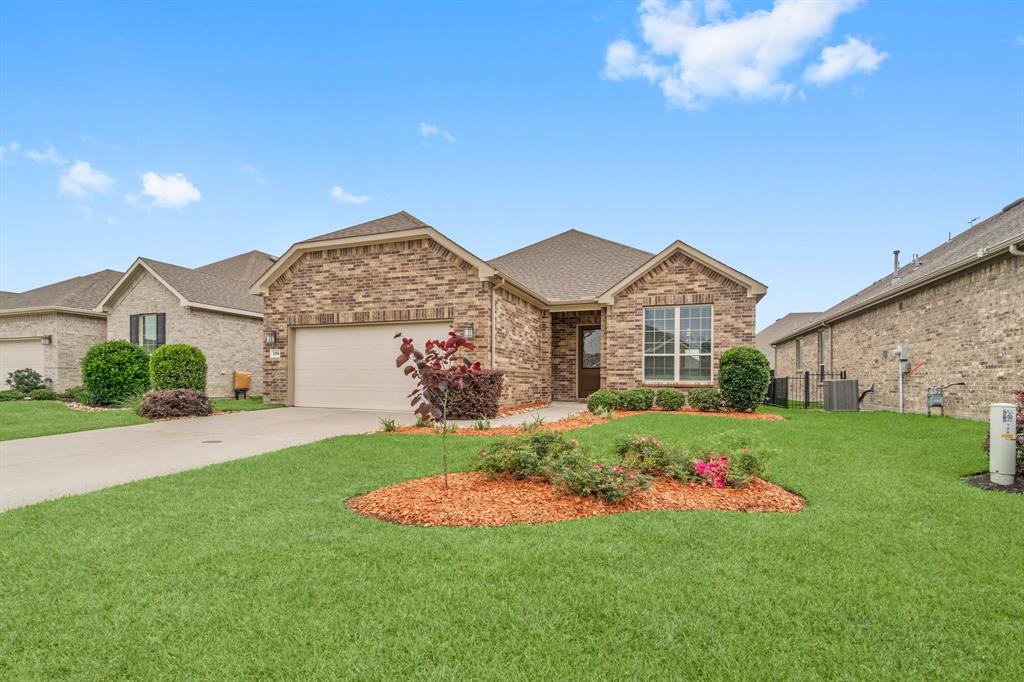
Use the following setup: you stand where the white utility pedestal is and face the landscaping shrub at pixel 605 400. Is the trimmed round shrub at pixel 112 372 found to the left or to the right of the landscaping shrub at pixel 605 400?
left

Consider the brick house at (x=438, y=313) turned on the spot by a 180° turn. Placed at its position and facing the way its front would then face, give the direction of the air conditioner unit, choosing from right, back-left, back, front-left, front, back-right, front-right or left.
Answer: right

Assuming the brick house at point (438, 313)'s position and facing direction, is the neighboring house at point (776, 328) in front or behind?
behind

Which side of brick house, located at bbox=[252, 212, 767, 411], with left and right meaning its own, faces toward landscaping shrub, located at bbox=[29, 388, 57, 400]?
right

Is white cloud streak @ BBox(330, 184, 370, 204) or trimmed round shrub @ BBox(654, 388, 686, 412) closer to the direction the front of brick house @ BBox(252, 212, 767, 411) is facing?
the trimmed round shrub

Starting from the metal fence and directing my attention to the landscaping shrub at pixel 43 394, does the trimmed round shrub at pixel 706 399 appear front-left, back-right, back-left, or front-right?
front-left

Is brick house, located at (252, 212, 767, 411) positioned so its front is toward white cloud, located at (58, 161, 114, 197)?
no

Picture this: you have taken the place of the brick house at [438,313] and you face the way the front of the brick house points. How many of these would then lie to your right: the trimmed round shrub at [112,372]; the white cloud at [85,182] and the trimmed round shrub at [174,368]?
3

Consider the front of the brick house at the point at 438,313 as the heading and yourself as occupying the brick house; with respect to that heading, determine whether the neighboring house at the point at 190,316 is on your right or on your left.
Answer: on your right

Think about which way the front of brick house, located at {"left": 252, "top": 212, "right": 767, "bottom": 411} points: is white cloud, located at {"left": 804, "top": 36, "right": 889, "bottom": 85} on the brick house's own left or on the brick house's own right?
on the brick house's own left

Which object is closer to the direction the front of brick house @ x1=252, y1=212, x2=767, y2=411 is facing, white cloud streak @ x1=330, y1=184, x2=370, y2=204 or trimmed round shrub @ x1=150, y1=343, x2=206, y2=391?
the trimmed round shrub

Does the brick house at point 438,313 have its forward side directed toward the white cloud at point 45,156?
no

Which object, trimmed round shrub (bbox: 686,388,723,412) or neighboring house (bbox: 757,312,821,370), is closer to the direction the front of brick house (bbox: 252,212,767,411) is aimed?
the trimmed round shrub

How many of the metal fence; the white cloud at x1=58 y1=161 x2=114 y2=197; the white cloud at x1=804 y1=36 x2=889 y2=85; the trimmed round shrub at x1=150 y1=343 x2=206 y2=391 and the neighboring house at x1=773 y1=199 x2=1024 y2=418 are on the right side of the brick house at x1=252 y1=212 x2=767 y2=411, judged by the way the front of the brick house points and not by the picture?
2

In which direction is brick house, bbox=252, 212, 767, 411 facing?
toward the camera
